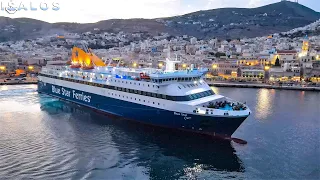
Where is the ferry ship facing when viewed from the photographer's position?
facing the viewer and to the right of the viewer
